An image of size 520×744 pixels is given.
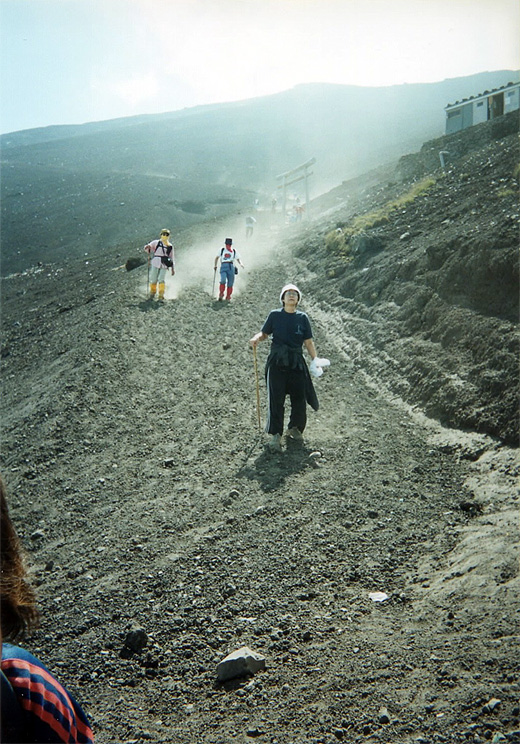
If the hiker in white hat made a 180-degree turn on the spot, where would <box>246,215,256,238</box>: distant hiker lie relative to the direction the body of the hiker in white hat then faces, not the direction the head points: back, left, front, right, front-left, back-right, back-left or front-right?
front

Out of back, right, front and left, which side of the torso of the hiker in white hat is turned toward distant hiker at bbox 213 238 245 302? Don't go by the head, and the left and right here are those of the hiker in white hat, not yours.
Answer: back

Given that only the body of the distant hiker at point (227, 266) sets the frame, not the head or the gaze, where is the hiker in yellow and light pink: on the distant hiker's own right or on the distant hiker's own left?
on the distant hiker's own right

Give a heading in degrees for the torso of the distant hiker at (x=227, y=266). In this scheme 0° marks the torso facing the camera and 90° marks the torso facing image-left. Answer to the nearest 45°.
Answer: approximately 0°

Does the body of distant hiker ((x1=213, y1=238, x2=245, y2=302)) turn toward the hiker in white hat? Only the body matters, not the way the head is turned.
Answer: yes

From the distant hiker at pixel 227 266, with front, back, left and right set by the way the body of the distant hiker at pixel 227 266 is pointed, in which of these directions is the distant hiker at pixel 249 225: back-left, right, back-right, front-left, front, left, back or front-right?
back

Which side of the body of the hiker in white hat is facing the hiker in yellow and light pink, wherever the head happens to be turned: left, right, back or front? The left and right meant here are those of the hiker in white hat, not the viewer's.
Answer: back

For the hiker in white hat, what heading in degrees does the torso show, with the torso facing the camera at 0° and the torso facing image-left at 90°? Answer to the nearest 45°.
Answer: approximately 0°
